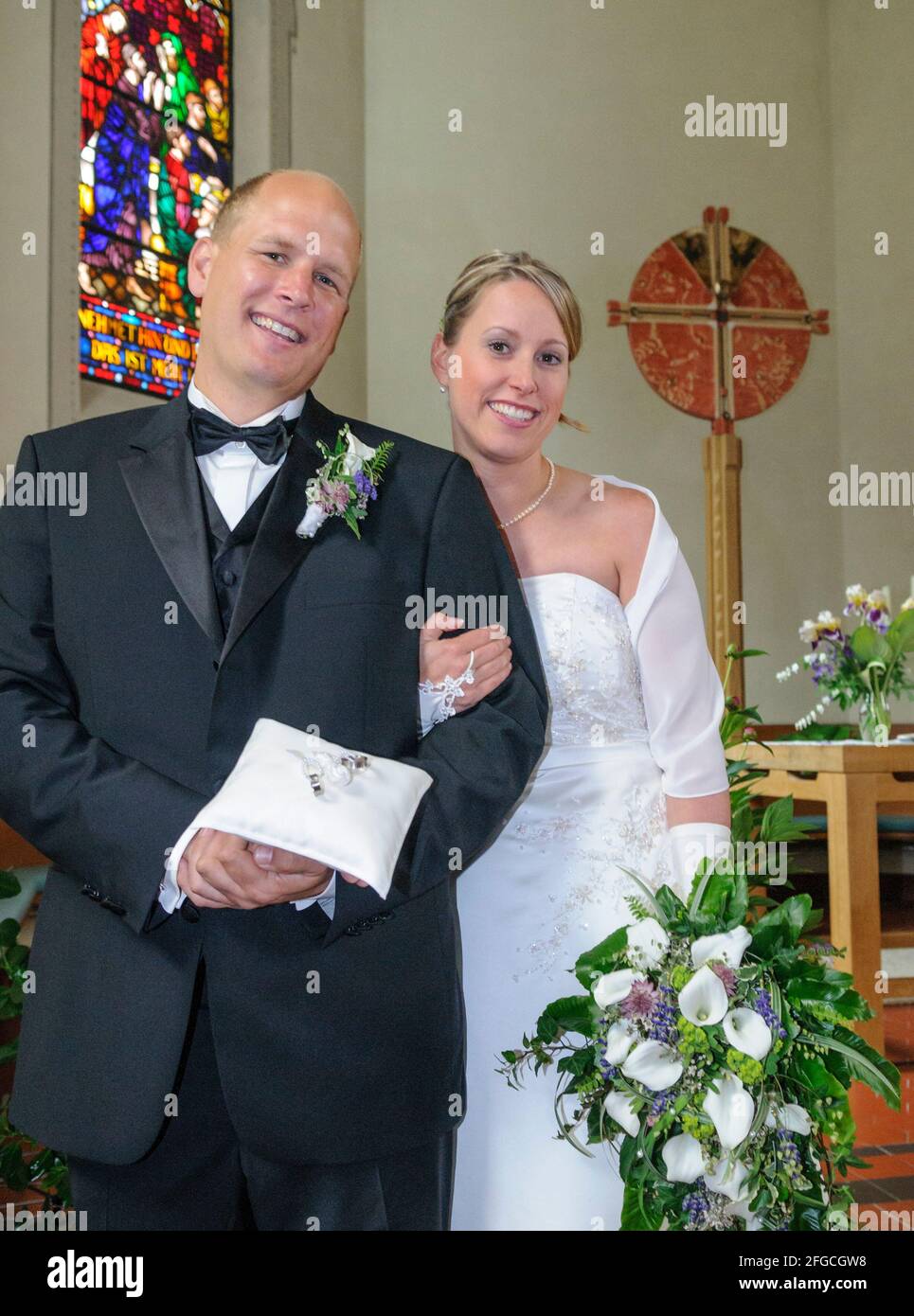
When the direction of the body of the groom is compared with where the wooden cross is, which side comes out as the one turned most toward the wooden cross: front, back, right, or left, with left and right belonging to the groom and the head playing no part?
back

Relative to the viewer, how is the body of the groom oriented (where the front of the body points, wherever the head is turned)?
toward the camera

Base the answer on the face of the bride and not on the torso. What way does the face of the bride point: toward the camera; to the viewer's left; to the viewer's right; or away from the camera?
toward the camera

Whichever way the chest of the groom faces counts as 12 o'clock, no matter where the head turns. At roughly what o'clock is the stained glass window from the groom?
The stained glass window is roughly at 6 o'clock from the groom.
